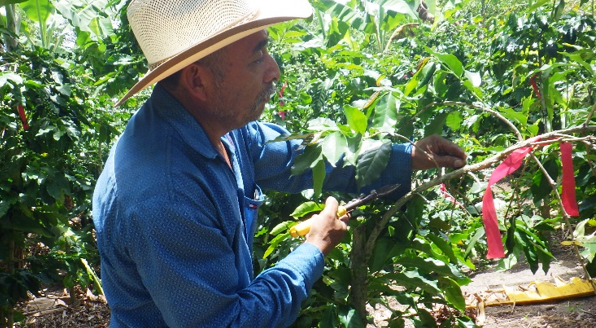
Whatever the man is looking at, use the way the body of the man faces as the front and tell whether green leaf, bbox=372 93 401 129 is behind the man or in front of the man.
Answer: in front

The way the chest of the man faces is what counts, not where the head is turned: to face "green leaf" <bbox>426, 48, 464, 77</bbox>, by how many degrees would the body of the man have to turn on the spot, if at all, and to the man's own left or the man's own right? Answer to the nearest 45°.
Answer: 0° — they already face it

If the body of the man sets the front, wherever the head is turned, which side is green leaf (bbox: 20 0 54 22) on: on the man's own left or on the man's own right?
on the man's own left

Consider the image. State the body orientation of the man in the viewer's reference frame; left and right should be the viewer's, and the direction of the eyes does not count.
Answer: facing to the right of the viewer

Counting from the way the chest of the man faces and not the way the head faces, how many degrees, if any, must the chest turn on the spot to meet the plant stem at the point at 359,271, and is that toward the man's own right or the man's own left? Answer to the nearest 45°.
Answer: approximately 45° to the man's own left

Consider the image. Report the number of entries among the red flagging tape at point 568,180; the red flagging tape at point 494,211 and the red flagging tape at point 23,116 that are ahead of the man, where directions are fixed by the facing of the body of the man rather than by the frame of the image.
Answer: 2

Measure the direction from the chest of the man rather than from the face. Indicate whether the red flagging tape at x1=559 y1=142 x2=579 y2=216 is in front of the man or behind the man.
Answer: in front

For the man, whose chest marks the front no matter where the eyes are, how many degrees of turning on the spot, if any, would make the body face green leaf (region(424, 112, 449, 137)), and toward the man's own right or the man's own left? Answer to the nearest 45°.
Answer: approximately 45° to the man's own left

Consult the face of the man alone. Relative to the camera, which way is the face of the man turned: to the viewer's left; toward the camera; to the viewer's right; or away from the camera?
to the viewer's right

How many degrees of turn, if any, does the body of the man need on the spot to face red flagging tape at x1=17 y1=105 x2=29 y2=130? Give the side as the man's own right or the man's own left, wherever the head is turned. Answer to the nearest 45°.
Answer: approximately 135° to the man's own left

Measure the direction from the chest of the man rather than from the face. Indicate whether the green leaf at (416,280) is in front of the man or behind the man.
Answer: in front

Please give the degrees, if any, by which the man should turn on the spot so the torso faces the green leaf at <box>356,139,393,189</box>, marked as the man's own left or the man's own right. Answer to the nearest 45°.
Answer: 0° — they already face it

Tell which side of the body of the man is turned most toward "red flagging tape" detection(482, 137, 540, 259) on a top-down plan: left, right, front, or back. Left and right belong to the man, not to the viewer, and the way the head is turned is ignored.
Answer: front
